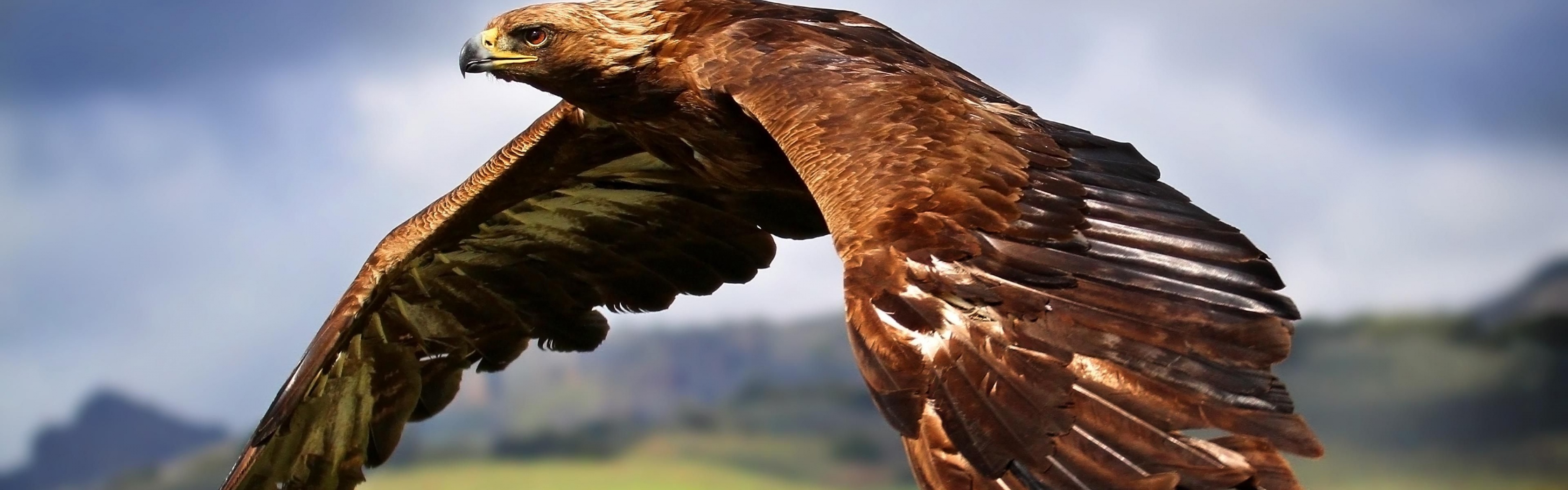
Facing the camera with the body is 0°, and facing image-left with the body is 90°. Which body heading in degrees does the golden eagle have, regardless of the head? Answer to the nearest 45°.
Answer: approximately 45°
